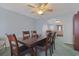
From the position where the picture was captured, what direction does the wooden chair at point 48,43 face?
facing away from the viewer and to the left of the viewer

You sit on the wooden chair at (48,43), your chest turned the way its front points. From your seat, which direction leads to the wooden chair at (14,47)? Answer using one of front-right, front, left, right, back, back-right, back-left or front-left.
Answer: front-left
